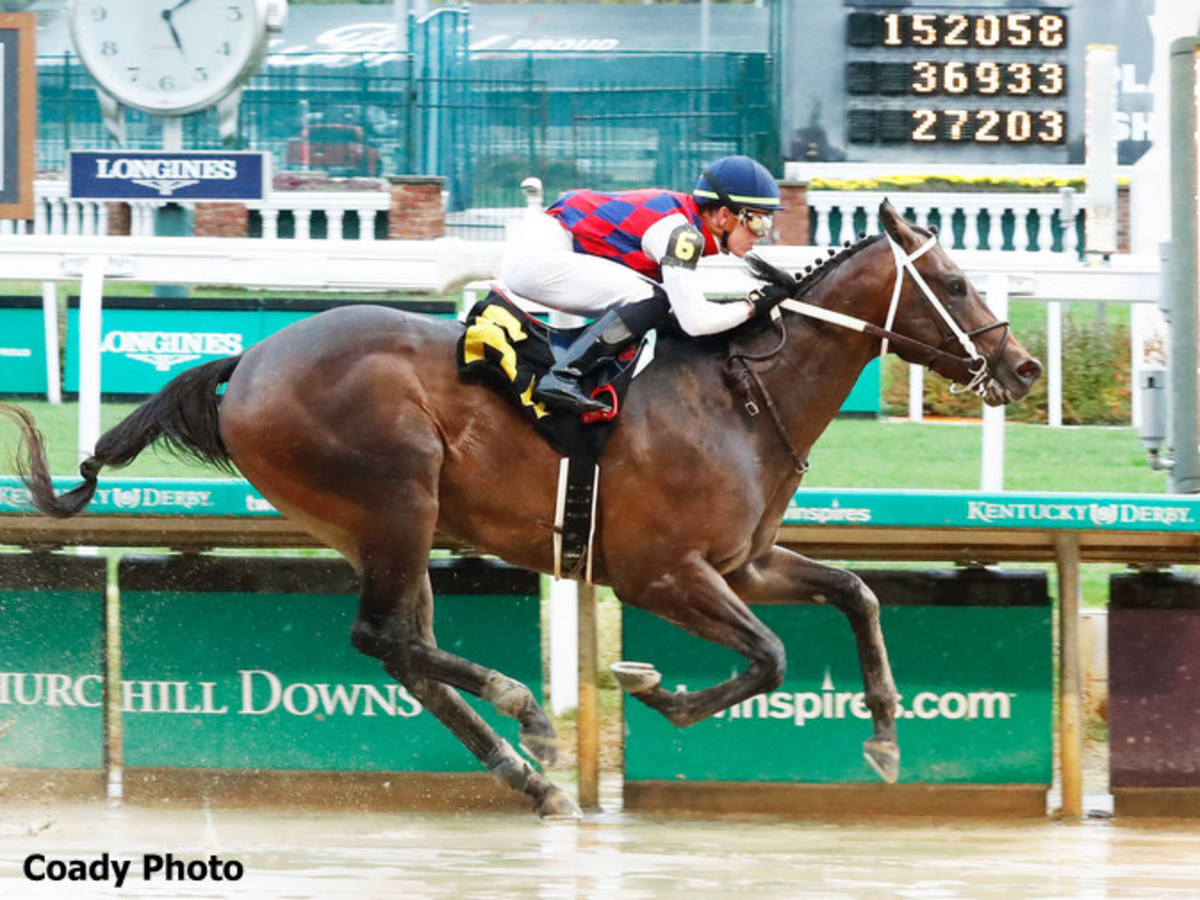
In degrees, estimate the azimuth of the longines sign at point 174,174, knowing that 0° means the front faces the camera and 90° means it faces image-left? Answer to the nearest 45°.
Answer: approximately 0°

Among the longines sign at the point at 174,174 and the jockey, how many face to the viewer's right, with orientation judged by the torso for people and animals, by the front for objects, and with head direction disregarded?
1

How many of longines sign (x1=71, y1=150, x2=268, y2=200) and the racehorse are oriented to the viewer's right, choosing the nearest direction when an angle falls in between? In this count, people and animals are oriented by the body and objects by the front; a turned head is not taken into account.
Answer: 1

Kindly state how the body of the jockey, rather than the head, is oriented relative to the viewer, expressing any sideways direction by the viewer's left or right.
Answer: facing to the right of the viewer

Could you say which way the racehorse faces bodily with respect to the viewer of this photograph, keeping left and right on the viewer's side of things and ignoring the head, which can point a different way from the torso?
facing to the right of the viewer

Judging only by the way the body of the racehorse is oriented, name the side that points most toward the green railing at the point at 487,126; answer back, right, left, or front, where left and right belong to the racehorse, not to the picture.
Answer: left

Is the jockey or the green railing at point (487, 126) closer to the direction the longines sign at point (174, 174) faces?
the jockey

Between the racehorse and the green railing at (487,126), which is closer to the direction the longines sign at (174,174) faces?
the racehorse

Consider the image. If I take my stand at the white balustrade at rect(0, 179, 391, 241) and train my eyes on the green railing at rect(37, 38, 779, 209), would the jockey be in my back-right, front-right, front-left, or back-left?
back-right

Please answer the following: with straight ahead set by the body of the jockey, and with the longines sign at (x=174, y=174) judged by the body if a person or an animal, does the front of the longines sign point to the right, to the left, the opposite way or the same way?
to the right

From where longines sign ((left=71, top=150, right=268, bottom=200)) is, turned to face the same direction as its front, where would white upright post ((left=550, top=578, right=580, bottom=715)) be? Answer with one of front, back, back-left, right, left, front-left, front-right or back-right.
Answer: front-left
